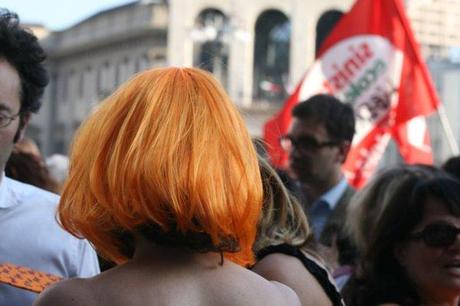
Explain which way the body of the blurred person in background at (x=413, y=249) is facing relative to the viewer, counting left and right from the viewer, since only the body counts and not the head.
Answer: facing the viewer and to the right of the viewer

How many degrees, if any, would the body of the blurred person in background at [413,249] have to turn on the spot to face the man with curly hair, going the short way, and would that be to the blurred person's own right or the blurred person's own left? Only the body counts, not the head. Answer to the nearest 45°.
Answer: approximately 90° to the blurred person's own right

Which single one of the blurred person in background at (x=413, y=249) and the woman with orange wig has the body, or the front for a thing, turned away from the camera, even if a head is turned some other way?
the woman with orange wig

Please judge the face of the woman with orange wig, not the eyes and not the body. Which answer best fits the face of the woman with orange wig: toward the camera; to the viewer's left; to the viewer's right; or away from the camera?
away from the camera

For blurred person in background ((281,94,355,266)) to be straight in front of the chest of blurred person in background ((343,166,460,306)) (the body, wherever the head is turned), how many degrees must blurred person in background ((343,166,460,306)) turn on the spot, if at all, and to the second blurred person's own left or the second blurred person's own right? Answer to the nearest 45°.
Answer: approximately 135° to the second blurred person's own left

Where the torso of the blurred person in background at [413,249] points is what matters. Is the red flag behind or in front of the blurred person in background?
behind

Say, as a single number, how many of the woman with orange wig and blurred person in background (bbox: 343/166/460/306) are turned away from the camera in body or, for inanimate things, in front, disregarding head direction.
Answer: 1

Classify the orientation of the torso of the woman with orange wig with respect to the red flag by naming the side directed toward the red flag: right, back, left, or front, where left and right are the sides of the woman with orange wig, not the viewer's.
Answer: front

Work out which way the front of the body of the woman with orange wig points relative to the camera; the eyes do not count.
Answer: away from the camera
